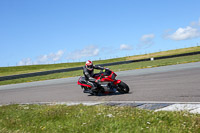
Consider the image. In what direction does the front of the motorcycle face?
to the viewer's right

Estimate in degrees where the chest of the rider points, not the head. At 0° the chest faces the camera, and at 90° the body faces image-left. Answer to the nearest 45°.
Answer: approximately 315°
